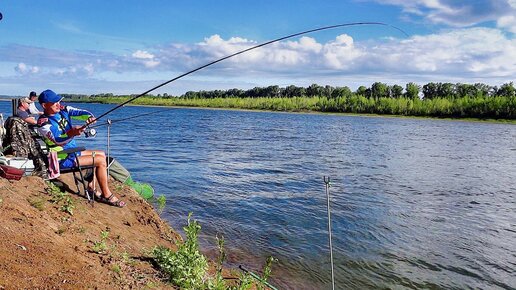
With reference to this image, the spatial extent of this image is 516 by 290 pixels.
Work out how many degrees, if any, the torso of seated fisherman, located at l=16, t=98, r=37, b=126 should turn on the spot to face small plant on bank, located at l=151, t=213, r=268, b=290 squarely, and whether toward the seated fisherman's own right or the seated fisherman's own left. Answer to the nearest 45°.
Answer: approximately 90° to the seated fisherman's own right

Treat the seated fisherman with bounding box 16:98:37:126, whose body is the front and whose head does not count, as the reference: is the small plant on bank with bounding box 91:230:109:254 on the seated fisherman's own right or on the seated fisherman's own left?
on the seated fisherman's own right

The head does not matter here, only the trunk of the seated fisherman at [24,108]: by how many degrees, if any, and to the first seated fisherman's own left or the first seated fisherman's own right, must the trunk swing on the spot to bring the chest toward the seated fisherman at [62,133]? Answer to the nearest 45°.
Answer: approximately 90° to the first seated fisherman's own right

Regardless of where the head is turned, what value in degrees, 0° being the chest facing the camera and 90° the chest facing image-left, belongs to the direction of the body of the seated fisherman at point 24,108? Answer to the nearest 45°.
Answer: approximately 270°

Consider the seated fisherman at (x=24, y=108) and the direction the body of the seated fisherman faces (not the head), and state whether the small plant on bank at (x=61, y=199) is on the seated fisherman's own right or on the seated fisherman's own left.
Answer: on the seated fisherman's own right

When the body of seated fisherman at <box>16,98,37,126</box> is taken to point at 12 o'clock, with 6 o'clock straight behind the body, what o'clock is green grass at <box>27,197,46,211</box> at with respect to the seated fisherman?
The green grass is roughly at 3 o'clock from the seated fisherman.
